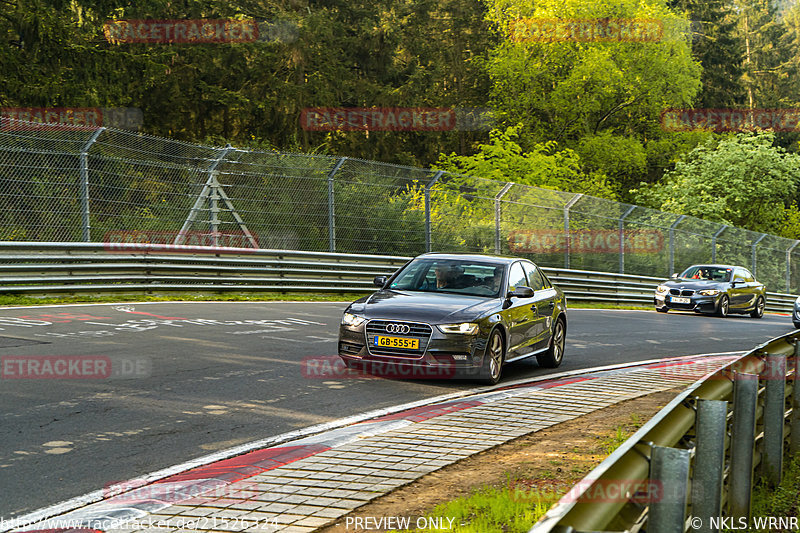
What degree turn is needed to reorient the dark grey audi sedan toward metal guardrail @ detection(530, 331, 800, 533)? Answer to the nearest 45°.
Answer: approximately 45° to its left

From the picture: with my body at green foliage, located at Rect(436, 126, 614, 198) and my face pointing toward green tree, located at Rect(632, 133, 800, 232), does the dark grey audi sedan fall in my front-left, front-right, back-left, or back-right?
back-right

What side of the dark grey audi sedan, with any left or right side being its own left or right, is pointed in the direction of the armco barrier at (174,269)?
right

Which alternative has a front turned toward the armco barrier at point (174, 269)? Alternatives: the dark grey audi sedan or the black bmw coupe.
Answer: the black bmw coupe

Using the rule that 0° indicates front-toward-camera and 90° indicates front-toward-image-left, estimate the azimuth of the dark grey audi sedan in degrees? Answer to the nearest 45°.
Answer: approximately 45°

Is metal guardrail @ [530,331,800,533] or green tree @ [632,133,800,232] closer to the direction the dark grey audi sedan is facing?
the metal guardrail

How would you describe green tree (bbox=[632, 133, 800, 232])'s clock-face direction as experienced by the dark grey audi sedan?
The green tree is roughly at 5 o'clock from the dark grey audi sedan.

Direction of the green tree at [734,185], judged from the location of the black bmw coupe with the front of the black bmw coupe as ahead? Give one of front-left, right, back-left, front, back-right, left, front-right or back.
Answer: back-right

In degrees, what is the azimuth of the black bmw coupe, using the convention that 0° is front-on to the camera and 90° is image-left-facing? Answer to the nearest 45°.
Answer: approximately 45°
